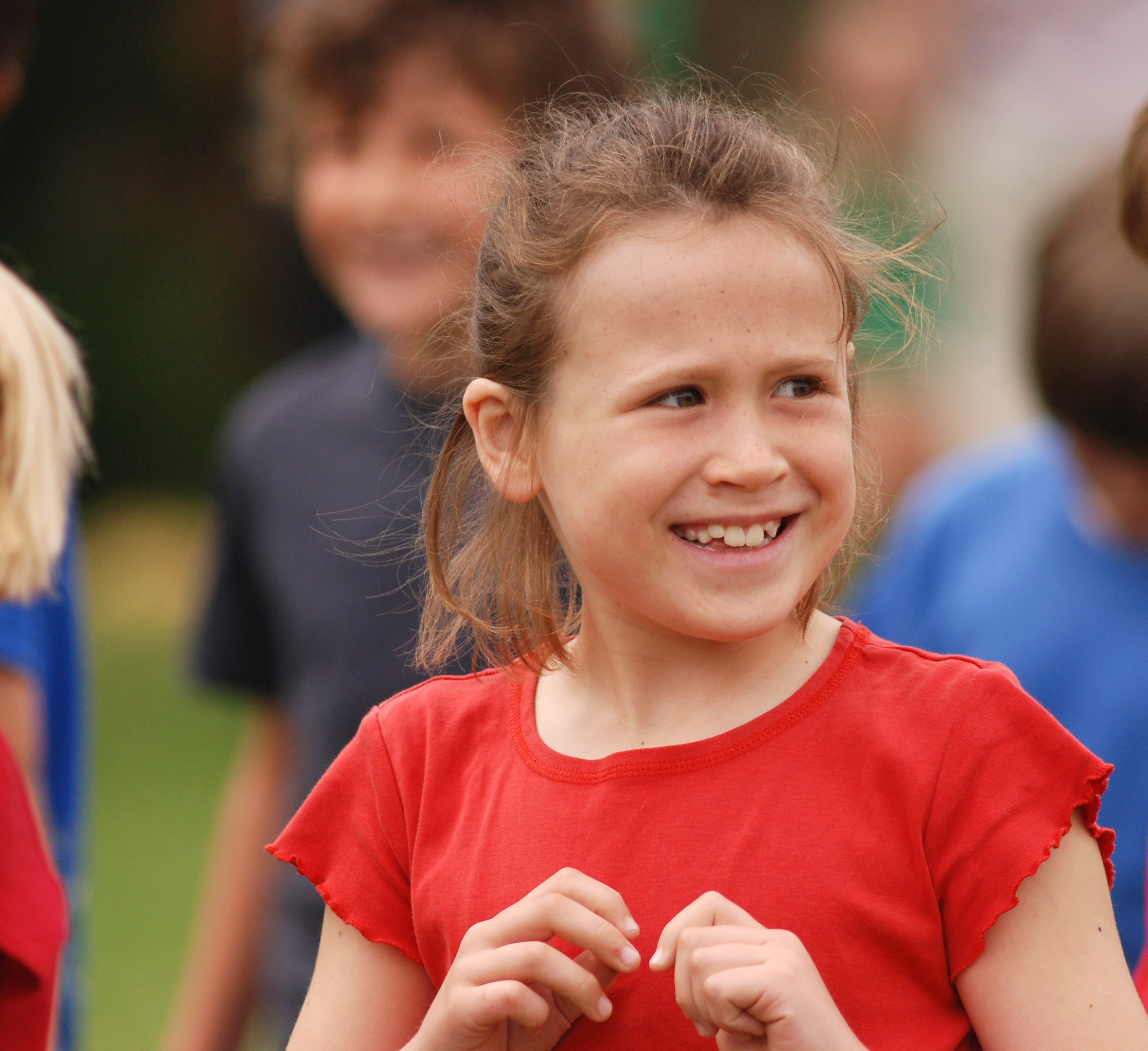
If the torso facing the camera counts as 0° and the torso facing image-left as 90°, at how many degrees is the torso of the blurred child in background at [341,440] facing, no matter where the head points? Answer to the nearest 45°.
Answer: approximately 0°

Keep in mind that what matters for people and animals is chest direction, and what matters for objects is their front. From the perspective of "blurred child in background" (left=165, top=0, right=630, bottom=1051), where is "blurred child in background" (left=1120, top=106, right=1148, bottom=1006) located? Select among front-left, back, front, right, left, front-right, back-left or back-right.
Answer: front-left

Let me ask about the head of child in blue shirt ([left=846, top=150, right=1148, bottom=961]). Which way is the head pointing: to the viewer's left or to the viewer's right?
to the viewer's right

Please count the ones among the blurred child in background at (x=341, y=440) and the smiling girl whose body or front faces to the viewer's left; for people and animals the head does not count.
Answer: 0

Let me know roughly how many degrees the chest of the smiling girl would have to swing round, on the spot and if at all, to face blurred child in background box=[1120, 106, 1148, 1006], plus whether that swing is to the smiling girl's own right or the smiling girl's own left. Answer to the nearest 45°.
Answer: approximately 135° to the smiling girl's own left

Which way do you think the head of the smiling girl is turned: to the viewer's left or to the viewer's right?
to the viewer's right

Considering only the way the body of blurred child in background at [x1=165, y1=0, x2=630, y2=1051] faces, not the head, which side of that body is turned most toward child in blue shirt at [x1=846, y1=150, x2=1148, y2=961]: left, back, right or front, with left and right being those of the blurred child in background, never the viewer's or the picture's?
left
